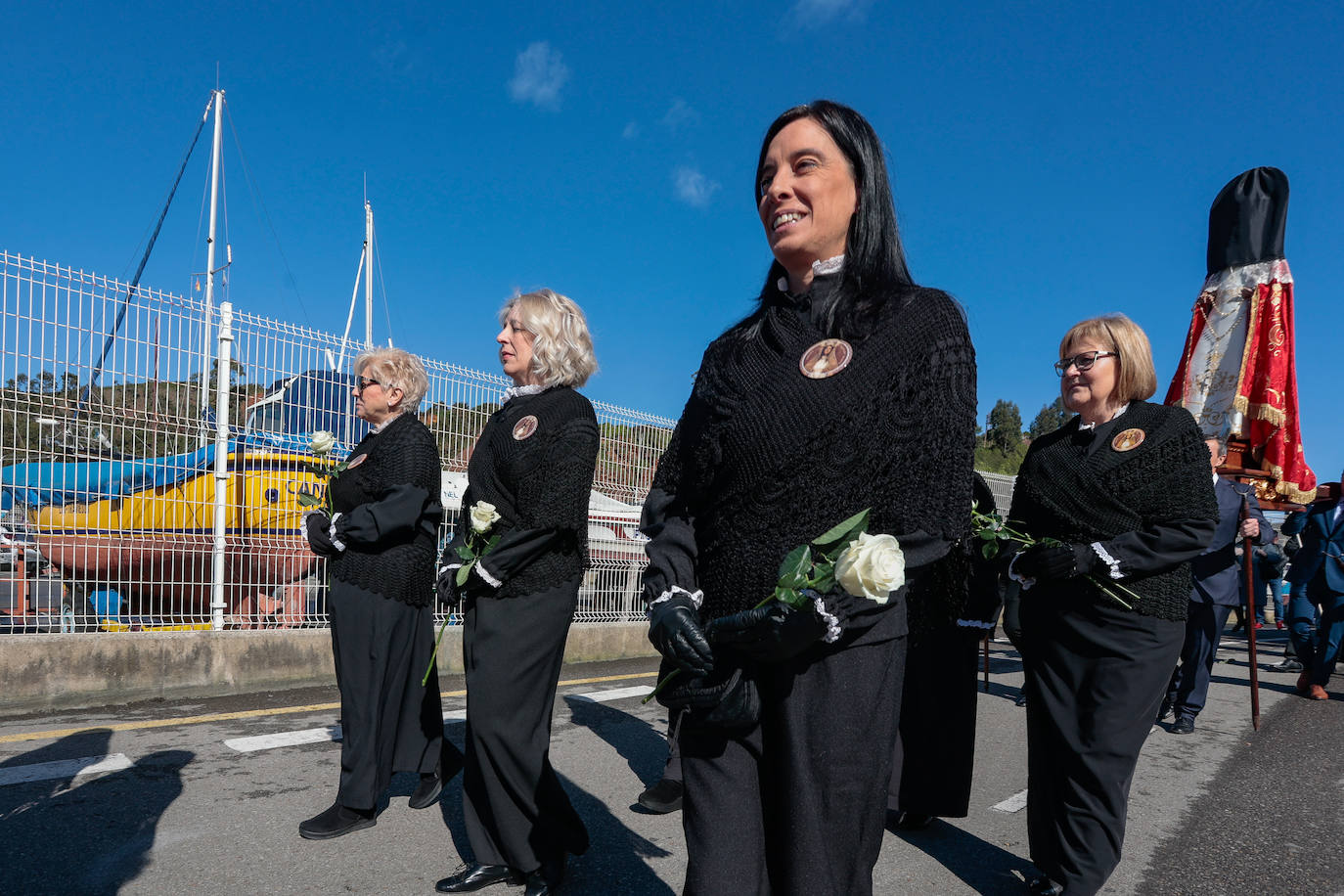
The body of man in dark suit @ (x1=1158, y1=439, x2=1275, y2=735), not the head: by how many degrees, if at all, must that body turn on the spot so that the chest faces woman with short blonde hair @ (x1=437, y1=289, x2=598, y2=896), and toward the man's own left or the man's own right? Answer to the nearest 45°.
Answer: approximately 45° to the man's own left

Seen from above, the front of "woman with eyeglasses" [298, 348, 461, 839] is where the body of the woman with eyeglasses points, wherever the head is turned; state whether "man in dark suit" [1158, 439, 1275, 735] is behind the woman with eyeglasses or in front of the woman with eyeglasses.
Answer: behind

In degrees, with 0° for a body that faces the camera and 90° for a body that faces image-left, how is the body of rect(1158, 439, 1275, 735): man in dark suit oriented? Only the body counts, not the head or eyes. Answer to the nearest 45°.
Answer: approximately 45°

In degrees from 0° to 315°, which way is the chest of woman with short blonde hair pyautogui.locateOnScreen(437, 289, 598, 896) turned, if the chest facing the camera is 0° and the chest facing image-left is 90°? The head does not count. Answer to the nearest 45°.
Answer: approximately 90°

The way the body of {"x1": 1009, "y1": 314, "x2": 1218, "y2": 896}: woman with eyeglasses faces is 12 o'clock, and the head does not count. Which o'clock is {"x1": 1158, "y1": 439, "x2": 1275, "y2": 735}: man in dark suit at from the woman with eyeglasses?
The man in dark suit is roughly at 5 o'clock from the woman with eyeglasses.

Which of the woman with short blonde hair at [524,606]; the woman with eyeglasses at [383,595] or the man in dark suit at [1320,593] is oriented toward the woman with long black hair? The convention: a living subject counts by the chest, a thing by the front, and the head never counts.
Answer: the man in dark suit

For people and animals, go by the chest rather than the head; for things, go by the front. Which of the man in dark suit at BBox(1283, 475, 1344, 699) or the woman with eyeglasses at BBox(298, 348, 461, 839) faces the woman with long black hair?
the man in dark suit

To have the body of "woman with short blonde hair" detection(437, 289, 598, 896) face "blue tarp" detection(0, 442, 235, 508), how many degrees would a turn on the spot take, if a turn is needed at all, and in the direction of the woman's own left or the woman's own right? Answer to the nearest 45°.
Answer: approximately 45° to the woman's own right

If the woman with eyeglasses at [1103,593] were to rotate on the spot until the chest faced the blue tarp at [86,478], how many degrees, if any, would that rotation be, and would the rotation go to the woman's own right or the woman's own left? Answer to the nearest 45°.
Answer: approximately 45° to the woman's own right

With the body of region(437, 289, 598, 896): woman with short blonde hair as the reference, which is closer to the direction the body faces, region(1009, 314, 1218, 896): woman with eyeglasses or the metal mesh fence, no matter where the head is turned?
the metal mesh fence

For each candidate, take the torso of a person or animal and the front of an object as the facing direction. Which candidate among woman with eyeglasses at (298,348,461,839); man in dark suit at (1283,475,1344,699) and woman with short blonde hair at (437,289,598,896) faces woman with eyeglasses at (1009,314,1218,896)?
the man in dark suit

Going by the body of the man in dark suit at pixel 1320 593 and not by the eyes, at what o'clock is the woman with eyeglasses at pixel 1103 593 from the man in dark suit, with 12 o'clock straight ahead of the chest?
The woman with eyeglasses is roughly at 12 o'clock from the man in dark suit.

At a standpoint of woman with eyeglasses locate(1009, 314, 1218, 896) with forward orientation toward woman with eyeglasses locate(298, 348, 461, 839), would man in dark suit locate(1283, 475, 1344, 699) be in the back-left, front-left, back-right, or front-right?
back-right

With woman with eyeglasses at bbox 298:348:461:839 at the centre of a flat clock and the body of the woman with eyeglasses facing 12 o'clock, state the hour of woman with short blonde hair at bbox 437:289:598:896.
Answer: The woman with short blonde hair is roughly at 8 o'clock from the woman with eyeglasses.

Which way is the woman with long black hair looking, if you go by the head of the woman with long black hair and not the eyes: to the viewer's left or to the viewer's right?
to the viewer's left

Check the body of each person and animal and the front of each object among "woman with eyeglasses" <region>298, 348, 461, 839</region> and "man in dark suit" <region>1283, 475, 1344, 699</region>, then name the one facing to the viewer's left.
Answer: the woman with eyeglasses
